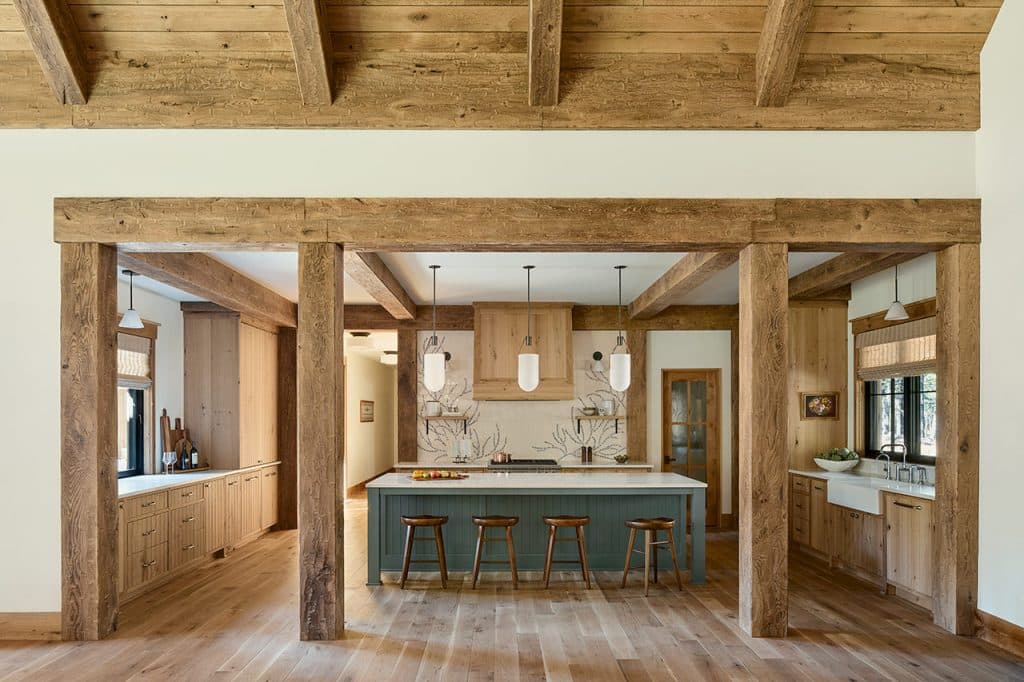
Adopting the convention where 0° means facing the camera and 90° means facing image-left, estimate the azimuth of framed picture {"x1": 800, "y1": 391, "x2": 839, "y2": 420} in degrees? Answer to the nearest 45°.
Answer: approximately 0°

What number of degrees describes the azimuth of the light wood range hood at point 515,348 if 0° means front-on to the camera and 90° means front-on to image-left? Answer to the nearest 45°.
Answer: approximately 0°

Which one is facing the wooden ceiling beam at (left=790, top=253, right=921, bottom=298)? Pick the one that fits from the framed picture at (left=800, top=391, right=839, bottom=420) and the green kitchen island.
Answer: the framed picture
